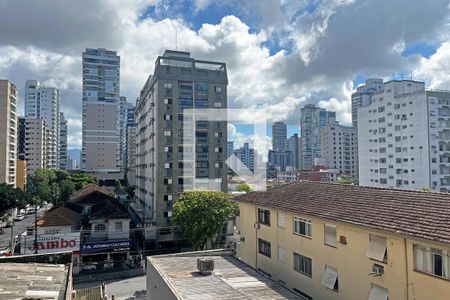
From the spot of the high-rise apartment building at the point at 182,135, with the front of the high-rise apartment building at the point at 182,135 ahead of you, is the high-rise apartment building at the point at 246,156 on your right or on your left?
on your left

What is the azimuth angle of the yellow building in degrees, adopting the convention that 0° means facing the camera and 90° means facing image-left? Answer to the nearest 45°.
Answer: approximately 45°

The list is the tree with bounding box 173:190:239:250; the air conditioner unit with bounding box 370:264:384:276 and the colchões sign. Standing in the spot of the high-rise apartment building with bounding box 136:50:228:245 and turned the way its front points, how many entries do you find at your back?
0

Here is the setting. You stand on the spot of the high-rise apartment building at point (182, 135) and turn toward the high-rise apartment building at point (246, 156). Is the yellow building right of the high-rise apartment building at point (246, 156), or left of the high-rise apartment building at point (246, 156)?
right

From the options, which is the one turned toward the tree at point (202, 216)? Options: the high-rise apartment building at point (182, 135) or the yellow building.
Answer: the high-rise apartment building

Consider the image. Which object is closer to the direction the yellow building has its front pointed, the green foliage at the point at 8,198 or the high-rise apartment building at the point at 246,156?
the green foliage

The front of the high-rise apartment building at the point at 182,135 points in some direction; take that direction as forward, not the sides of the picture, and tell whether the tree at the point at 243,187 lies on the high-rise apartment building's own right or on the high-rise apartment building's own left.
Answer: on the high-rise apartment building's own left

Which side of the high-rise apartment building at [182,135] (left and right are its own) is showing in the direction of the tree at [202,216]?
front

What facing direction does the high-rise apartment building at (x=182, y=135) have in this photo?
toward the camera

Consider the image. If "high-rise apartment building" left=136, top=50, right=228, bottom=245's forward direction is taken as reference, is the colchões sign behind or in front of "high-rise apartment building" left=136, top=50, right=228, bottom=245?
in front

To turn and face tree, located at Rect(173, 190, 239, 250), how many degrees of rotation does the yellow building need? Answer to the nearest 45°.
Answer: approximately 90° to its right

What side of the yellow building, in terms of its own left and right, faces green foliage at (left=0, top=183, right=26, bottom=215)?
right

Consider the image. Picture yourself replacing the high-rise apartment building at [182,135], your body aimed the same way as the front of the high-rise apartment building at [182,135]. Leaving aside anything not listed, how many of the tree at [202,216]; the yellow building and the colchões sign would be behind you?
0

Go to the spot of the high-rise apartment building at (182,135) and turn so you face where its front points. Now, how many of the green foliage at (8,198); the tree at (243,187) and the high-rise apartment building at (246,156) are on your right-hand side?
1

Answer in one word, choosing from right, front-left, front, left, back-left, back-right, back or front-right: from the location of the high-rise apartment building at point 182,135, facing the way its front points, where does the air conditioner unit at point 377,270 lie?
front

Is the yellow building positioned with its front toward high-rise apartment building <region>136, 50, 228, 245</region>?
no

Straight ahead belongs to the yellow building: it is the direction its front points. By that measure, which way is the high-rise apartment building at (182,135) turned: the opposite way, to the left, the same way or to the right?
to the left

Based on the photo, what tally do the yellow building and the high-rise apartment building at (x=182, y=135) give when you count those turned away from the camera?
0
